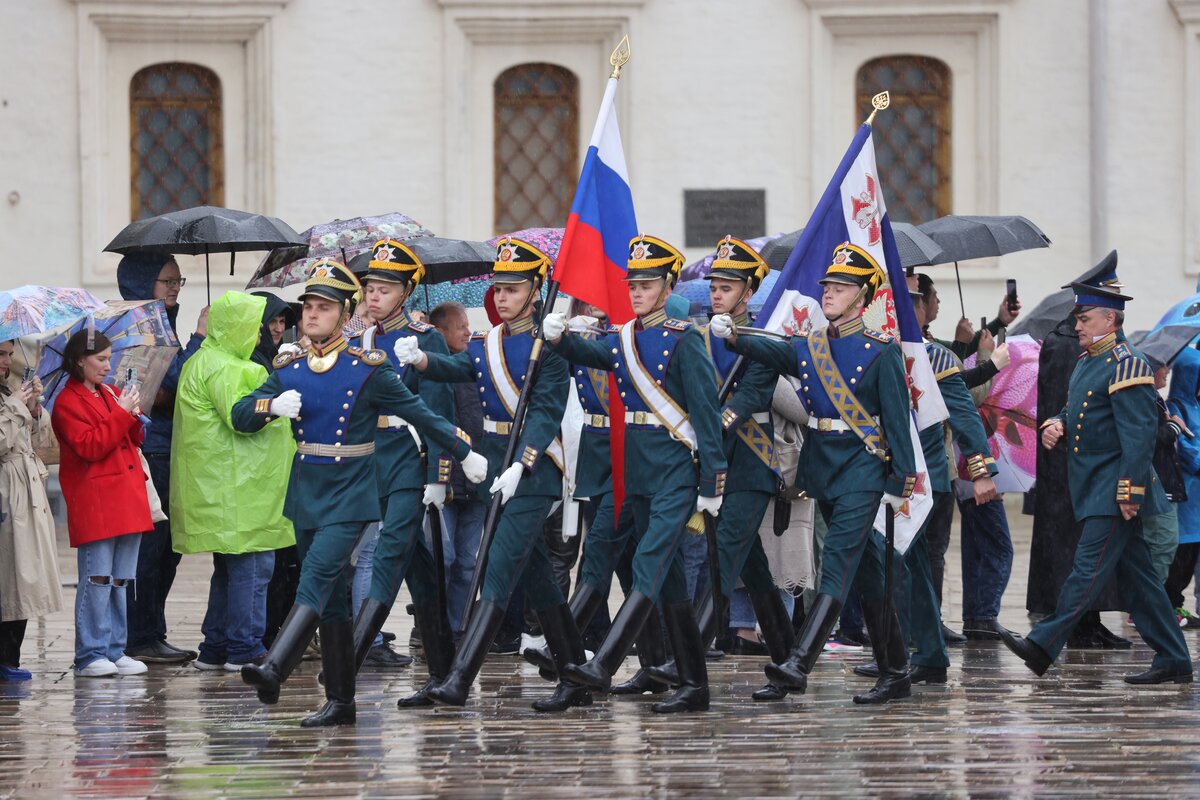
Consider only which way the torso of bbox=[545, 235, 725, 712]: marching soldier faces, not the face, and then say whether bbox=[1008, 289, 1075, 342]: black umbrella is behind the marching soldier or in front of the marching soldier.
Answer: behind

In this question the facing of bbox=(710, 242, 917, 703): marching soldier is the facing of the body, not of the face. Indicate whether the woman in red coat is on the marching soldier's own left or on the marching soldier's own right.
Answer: on the marching soldier's own right

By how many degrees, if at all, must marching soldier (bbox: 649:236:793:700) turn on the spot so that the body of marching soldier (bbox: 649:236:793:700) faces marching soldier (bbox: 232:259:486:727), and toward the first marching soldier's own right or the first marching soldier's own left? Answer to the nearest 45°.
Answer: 0° — they already face them

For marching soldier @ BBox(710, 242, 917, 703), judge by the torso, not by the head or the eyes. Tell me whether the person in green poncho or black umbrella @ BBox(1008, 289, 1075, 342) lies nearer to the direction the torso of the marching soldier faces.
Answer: the person in green poncho

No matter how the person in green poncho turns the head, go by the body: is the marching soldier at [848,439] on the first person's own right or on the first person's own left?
on the first person's own right

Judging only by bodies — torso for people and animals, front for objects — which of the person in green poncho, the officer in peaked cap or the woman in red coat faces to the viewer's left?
the officer in peaked cap

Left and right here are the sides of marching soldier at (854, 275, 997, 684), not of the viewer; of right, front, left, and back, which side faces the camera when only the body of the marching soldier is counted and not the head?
left

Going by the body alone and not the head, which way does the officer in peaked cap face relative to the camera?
to the viewer's left
